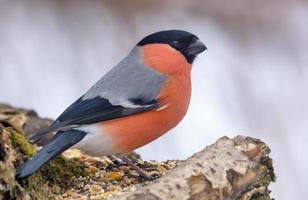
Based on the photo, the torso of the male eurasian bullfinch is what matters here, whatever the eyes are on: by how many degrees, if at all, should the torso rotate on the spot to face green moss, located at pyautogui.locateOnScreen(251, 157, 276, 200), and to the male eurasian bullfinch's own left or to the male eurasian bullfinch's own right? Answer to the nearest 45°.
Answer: approximately 45° to the male eurasian bullfinch's own right

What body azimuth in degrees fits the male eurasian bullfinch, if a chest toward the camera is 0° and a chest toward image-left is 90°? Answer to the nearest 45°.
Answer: approximately 270°

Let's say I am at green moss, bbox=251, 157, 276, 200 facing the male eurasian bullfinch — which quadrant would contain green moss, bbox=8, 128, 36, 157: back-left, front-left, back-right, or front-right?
front-left
